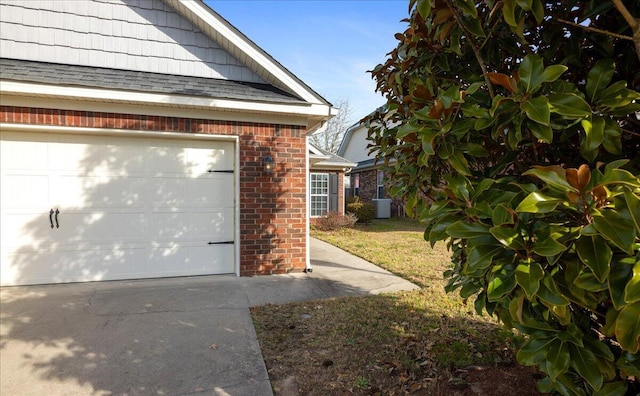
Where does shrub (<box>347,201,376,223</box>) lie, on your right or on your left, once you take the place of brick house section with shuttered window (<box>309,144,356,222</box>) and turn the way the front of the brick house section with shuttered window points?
on your left

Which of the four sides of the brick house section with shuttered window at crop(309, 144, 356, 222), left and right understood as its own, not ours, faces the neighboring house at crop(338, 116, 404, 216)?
back

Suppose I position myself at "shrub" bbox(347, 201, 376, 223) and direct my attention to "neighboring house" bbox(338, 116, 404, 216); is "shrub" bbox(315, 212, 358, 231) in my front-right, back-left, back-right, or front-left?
back-left

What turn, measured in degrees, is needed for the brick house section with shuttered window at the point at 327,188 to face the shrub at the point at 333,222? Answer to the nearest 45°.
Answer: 0° — it already faces it

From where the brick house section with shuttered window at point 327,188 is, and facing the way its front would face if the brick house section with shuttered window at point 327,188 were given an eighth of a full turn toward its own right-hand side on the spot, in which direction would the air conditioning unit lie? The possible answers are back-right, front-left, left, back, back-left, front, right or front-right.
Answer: back

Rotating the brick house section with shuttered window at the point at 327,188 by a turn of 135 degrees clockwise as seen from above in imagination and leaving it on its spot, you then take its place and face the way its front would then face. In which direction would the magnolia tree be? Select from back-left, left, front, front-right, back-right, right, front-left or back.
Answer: back-left

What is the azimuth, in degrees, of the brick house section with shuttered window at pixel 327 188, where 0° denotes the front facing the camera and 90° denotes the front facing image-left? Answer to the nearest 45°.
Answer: approximately 0°
